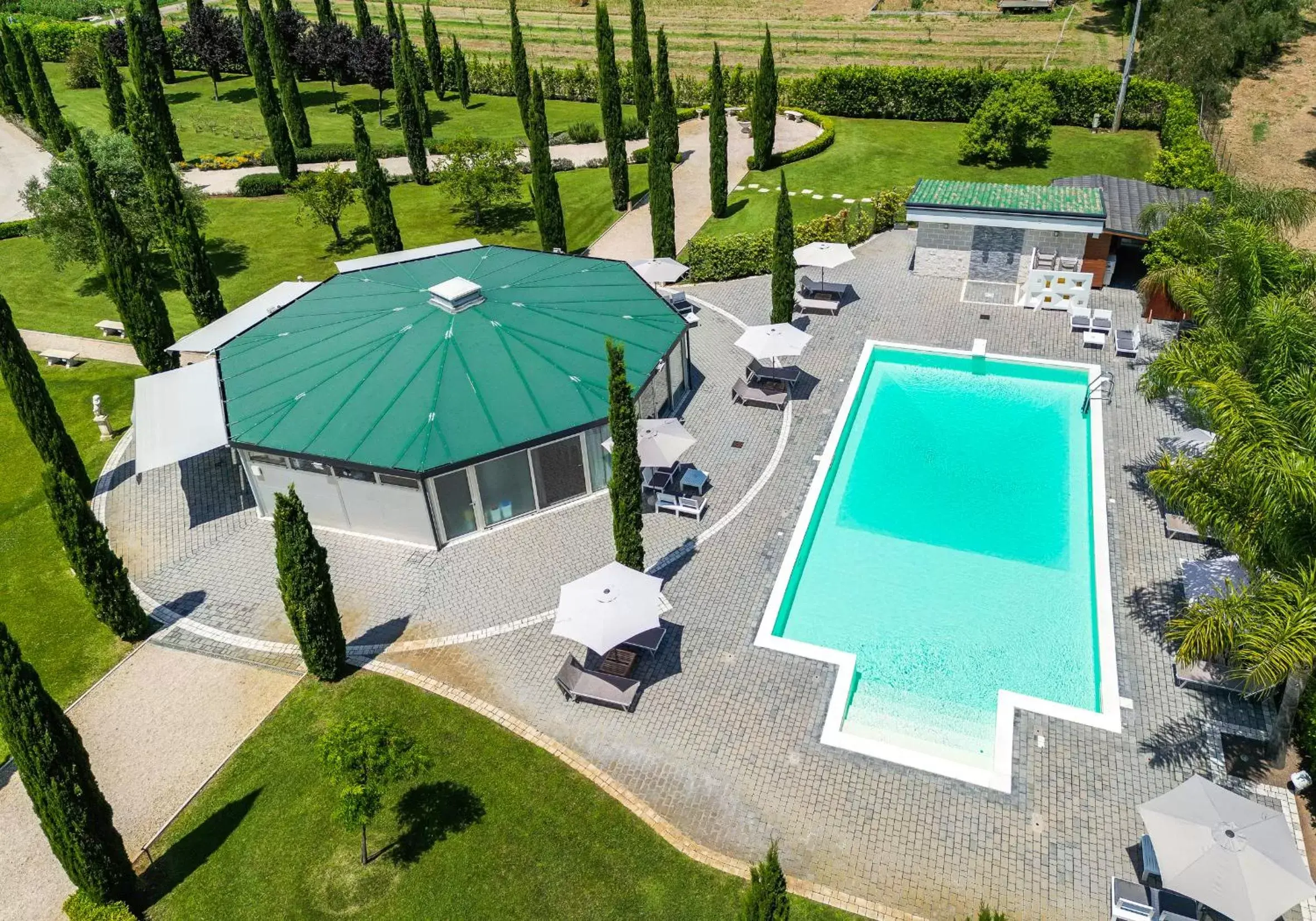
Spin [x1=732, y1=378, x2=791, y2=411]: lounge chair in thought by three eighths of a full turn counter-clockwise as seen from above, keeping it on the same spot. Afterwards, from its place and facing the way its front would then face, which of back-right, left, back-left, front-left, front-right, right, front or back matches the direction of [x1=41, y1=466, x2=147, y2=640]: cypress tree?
left

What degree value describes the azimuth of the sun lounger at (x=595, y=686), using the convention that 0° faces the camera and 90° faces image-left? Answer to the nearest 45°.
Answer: approximately 270°

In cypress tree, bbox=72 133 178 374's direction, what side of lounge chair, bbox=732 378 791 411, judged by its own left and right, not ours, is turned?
back

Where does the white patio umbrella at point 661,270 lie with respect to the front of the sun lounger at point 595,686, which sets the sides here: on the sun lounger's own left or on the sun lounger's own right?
on the sun lounger's own left

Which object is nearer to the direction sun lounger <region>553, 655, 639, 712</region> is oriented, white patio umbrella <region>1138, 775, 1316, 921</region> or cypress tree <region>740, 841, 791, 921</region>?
the white patio umbrella

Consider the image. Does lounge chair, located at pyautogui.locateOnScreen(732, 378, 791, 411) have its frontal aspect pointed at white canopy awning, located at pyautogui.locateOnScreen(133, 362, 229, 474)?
no

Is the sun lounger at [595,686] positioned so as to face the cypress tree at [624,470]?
no

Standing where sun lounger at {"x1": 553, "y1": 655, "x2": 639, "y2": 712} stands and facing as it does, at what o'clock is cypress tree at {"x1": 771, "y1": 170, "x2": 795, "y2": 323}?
The cypress tree is roughly at 10 o'clock from the sun lounger.

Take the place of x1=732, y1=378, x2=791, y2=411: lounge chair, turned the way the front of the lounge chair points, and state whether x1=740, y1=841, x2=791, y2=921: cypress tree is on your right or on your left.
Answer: on your right

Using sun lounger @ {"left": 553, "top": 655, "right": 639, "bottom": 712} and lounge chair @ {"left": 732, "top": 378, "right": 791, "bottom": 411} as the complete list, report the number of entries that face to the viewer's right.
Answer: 2

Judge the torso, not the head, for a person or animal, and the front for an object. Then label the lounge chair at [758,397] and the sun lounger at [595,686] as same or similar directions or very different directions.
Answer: same or similar directions

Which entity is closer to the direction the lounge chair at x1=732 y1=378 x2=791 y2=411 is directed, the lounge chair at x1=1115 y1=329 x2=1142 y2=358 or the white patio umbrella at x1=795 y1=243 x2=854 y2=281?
the lounge chair

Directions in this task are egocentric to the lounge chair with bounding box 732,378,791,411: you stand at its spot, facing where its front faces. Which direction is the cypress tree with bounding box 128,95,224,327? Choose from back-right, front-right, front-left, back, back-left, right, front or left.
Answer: back

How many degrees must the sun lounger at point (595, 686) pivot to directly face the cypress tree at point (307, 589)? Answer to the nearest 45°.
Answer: approximately 180°

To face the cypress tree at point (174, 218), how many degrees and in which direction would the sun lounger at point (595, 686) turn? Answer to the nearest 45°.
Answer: approximately 135° to its left

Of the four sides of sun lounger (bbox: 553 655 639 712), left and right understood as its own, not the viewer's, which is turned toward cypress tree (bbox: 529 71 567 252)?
left

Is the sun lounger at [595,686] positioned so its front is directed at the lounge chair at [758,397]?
no

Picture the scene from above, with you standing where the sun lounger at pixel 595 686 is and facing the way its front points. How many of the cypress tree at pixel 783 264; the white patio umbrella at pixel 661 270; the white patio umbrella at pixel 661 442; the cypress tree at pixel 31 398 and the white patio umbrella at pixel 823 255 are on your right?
0

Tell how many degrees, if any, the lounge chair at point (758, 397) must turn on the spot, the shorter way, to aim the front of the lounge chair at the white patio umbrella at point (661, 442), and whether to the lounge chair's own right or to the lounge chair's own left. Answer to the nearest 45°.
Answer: approximately 135° to the lounge chair's own right

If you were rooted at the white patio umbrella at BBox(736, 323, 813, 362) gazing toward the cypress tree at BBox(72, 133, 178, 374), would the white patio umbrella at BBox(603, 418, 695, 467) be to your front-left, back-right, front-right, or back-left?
front-left

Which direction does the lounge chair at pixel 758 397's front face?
to the viewer's right
